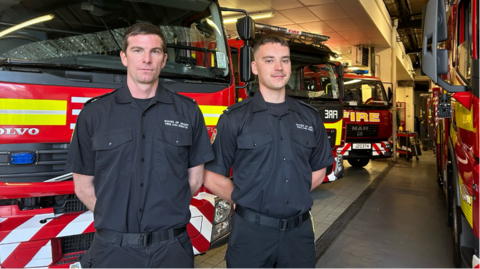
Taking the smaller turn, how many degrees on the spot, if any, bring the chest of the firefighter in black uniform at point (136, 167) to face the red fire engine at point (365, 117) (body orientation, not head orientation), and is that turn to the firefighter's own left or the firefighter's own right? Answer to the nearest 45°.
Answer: approximately 135° to the firefighter's own left

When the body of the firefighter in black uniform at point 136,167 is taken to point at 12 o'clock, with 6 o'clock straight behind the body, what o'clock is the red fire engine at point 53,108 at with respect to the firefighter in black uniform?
The red fire engine is roughly at 5 o'clock from the firefighter in black uniform.

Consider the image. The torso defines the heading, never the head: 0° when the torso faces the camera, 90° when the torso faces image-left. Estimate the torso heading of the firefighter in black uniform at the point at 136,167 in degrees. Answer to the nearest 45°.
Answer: approximately 0°

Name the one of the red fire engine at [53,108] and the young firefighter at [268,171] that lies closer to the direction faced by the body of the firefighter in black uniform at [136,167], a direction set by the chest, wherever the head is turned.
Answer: the young firefighter

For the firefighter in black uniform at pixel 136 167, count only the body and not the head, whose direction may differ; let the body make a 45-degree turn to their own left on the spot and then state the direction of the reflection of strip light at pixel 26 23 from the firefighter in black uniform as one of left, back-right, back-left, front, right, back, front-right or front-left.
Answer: back

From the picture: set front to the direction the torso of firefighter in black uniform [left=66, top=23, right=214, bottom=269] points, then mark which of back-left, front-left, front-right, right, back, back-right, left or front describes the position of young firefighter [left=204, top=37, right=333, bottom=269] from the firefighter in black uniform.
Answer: left

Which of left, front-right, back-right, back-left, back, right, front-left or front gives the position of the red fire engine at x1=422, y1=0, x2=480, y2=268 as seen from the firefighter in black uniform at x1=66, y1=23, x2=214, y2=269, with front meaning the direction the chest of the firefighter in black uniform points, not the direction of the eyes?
left

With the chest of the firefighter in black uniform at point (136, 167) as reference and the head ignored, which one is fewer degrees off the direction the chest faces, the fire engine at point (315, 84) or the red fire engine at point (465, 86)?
the red fire engine

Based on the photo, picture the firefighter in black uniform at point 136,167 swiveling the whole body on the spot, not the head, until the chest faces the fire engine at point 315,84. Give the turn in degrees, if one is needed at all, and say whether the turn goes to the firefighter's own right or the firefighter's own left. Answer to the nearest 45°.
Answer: approximately 135° to the firefighter's own left
